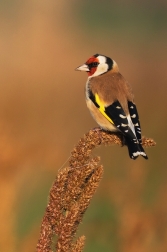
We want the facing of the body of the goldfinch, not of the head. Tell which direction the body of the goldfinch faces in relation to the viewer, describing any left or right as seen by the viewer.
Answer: facing away from the viewer and to the left of the viewer
